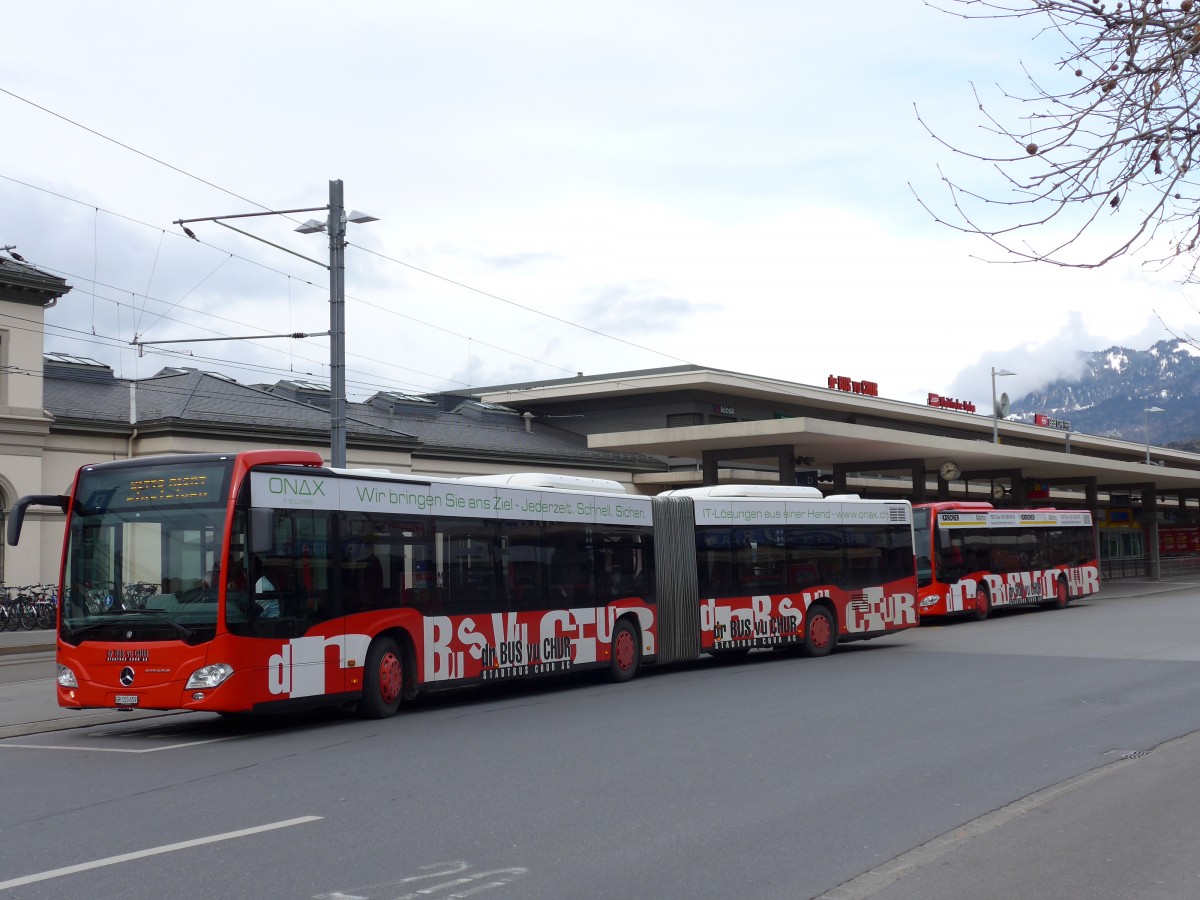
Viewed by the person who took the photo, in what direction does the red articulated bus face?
facing the viewer and to the left of the viewer

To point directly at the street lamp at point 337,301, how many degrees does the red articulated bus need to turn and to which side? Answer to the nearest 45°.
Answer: approximately 45° to its right
